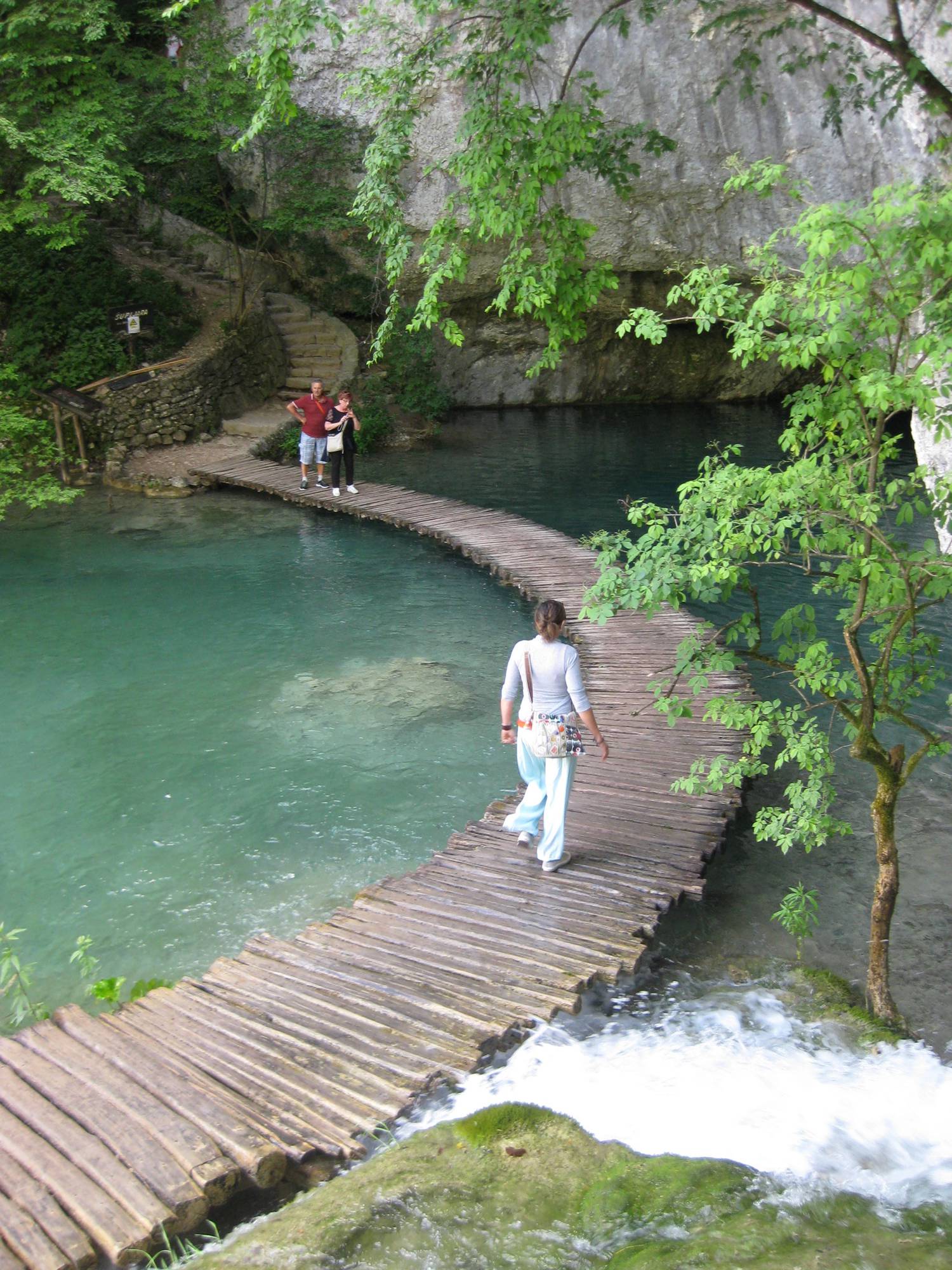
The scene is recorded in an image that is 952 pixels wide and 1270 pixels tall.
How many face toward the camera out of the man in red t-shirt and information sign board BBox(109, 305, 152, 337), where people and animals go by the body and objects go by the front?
2

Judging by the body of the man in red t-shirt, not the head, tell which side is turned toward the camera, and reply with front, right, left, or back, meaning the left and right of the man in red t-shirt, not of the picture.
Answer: front

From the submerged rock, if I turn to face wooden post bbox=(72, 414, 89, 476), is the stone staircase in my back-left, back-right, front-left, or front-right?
front-right

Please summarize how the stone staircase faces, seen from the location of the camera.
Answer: facing the viewer

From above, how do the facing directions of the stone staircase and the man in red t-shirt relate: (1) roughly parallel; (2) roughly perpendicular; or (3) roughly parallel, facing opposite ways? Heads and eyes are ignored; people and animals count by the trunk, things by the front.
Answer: roughly parallel

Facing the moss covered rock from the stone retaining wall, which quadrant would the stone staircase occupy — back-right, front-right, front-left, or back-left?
back-left

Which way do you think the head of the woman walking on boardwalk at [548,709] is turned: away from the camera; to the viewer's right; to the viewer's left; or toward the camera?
away from the camera

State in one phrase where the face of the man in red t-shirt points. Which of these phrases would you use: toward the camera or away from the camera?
toward the camera

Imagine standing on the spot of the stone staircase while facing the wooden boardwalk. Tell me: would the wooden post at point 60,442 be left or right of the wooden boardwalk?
right

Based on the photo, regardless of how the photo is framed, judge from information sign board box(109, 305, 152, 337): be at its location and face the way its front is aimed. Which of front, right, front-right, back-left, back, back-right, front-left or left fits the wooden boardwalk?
front

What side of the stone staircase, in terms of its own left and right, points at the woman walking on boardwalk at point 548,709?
front

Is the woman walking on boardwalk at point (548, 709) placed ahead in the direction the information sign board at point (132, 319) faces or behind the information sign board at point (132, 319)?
ahead

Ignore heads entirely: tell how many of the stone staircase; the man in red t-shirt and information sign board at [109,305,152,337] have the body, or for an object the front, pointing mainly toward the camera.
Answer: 3

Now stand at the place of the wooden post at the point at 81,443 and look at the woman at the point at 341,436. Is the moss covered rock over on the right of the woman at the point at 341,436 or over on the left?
right

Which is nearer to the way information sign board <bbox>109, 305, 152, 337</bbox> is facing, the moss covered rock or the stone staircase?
the moss covered rock
